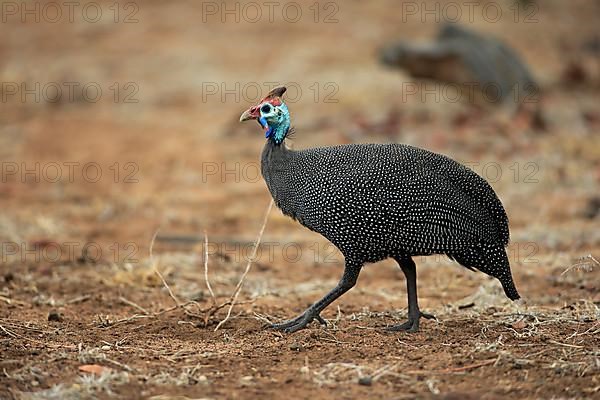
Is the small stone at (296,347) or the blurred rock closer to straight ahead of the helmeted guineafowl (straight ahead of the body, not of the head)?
the small stone

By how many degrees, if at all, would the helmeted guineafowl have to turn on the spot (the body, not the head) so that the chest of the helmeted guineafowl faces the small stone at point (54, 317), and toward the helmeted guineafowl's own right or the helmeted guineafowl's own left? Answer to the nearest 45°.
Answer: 0° — it already faces it

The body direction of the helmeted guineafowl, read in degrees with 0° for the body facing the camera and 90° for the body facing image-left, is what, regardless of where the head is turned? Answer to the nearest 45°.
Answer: approximately 90°

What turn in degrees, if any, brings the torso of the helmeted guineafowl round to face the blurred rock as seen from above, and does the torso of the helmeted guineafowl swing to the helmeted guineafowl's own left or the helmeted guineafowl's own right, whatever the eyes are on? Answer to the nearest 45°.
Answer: approximately 90° to the helmeted guineafowl's own right

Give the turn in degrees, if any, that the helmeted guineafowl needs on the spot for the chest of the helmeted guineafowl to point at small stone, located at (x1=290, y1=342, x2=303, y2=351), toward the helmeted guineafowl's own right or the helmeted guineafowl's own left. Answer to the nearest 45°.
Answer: approximately 45° to the helmeted guineafowl's own left

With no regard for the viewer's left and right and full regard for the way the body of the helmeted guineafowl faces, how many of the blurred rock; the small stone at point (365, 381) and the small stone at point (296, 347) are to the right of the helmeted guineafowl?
1

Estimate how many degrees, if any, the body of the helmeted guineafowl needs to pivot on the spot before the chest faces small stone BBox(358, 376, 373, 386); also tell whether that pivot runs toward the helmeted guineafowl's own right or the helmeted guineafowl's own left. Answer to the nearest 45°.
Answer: approximately 90° to the helmeted guineafowl's own left
